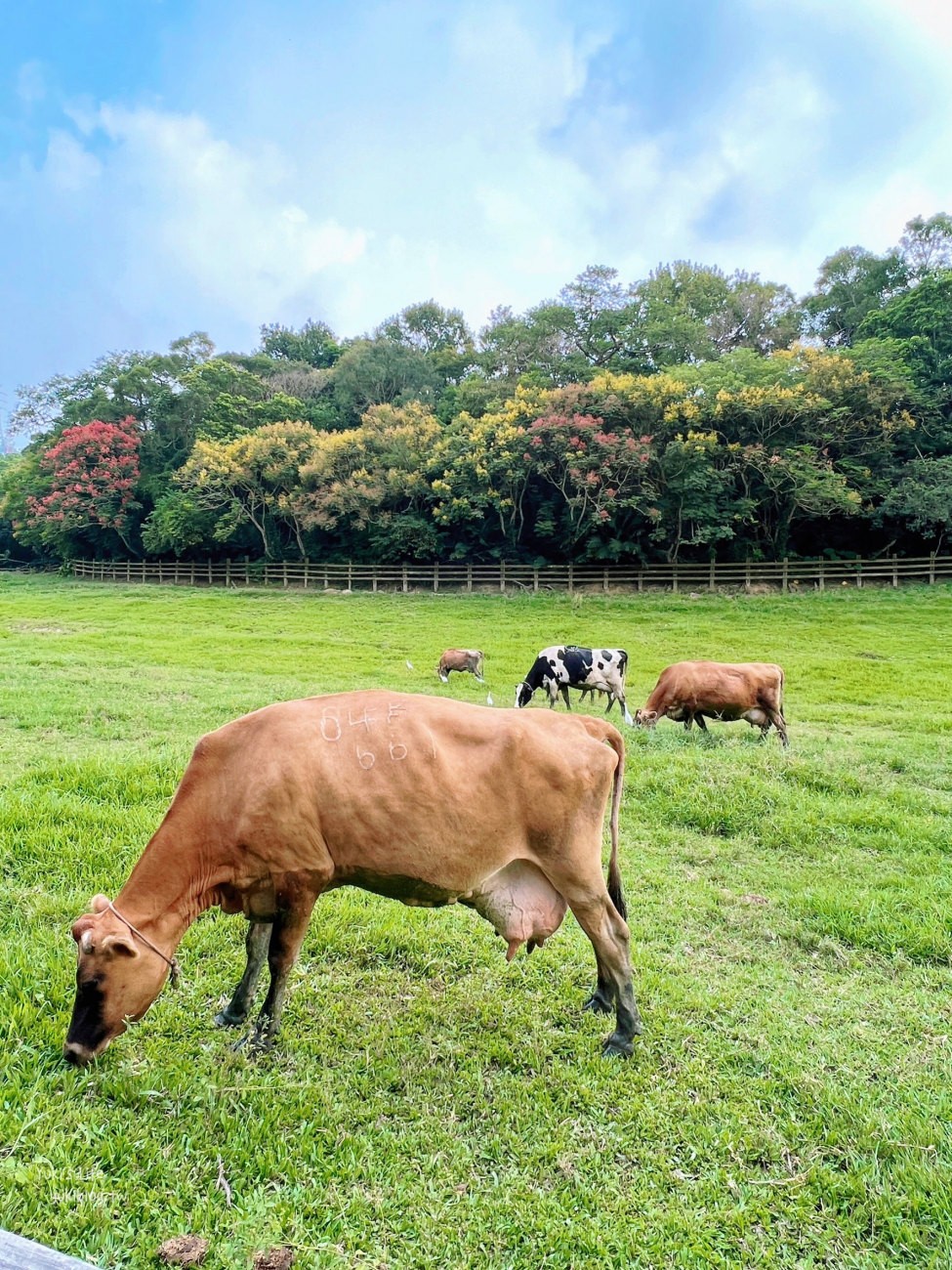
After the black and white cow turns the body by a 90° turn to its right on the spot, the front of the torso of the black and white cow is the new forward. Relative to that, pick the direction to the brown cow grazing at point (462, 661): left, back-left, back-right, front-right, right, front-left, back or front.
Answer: front-left

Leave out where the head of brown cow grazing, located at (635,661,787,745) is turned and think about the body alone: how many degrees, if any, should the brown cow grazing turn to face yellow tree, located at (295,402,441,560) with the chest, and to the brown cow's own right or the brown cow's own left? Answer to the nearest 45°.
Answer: approximately 45° to the brown cow's own right

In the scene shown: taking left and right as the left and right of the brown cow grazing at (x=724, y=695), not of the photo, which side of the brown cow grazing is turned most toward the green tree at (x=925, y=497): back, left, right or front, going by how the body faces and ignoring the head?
right

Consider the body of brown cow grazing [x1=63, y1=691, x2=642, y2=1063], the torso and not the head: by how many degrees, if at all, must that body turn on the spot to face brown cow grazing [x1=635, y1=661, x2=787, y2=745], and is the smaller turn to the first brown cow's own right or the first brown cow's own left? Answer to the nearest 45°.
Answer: approximately 135° to the first brown cow's own right

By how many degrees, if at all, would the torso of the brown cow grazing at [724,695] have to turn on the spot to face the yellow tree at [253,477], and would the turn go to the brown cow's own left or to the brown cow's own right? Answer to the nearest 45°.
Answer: approximately 45° to the brown cow's own right

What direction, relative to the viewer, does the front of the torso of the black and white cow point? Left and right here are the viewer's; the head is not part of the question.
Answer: facing to the left of the viewer

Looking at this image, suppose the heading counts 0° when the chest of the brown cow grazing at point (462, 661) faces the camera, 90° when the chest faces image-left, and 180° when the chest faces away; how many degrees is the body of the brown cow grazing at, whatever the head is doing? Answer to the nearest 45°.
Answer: approximately 90°

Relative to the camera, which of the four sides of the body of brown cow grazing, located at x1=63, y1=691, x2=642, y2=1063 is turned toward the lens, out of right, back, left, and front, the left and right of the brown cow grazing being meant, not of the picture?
left

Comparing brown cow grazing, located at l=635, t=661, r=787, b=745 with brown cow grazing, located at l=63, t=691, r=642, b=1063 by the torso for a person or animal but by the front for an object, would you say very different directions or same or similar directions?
same or similar directions

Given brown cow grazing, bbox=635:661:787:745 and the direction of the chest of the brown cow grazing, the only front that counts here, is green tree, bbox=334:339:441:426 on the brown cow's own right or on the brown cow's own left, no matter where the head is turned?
on the brown cow's own right

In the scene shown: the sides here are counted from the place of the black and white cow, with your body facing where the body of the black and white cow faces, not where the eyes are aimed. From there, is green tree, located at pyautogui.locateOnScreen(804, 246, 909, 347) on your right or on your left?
on your right

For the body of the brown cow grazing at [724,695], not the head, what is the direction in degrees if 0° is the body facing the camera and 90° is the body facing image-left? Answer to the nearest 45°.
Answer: approximately 90°

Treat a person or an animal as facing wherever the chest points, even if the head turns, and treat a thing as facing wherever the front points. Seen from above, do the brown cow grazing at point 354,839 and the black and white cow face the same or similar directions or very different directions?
same or similar directions

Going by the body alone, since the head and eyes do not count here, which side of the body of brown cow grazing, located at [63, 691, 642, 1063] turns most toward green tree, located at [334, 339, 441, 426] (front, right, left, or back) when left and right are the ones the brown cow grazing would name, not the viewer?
right

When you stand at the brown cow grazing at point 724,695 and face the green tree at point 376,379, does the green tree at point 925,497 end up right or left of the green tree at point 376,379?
right
